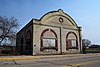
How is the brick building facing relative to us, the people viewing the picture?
facing the viewer and to the right of the viewer
